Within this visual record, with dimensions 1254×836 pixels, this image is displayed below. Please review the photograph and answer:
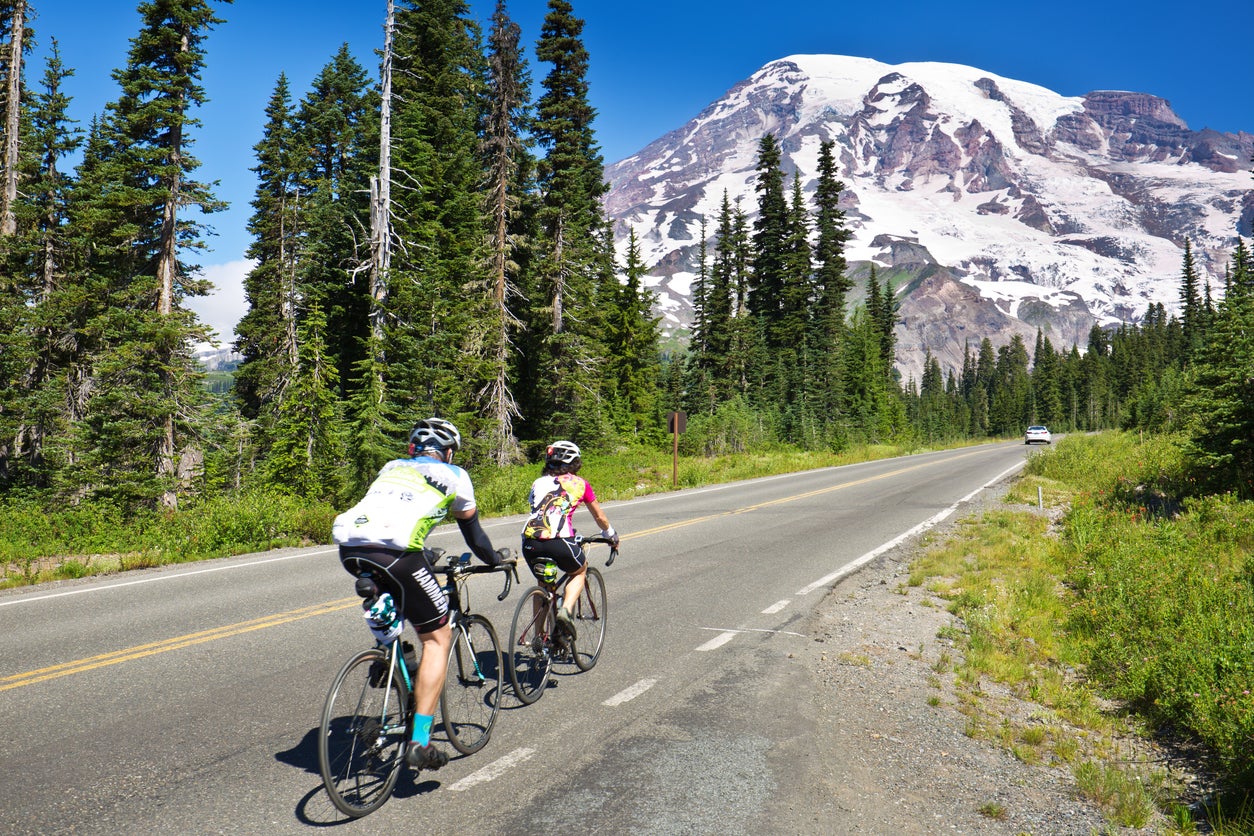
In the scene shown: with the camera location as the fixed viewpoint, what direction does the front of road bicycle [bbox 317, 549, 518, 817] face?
facing away from the viewer and to the right of the viewer

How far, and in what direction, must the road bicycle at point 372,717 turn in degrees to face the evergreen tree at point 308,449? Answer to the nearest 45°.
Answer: approximately 45° to its left

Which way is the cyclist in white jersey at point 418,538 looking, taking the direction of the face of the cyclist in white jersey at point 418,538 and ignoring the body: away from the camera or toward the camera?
away from the camera

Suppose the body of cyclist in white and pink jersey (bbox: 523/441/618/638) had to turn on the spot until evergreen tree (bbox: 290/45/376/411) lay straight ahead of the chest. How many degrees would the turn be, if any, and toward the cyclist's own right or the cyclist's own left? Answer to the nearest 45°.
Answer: approximately 45° to the cyclist's own left

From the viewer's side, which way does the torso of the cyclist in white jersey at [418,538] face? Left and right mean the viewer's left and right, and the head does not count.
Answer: facing away from the viewer and to the right of the viewer

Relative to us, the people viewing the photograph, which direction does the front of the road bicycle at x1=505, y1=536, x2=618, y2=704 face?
facing away from the viewer and to the right of the viewer

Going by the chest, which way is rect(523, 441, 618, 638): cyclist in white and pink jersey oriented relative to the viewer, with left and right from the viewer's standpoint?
facing away from the viewer and to the right of the viewer

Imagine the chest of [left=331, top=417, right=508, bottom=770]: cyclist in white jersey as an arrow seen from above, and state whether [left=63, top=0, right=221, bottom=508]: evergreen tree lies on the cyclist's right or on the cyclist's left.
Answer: on the cyclist's left
